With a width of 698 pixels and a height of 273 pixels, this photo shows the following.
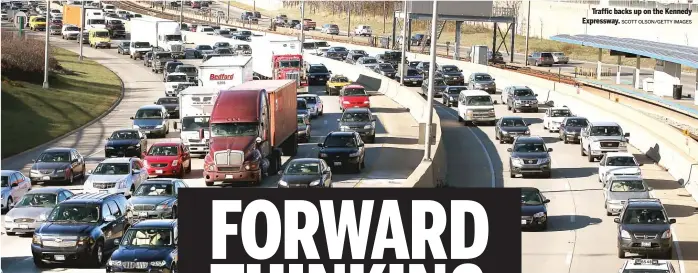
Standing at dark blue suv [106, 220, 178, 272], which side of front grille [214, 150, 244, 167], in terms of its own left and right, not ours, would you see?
front

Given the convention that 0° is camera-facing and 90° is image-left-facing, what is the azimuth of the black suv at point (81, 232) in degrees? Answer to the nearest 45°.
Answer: approximately 45°

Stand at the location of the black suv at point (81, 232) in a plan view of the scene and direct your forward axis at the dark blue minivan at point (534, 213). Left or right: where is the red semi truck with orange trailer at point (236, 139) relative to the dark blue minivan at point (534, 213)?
left

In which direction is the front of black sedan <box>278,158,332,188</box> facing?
toward the camera

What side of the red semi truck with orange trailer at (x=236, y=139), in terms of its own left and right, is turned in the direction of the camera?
front

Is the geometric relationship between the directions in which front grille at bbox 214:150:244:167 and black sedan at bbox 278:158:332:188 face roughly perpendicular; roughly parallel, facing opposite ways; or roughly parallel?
roughly parallel

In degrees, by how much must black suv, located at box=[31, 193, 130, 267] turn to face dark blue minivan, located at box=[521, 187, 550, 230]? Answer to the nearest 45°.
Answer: approximately 135° to its left

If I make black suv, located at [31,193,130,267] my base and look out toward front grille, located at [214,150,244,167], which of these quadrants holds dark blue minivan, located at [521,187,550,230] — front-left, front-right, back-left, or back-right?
front-right

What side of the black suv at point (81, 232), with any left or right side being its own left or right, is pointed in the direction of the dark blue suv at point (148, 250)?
left

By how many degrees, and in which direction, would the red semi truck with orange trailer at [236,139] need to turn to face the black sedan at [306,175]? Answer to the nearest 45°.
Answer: approximately 45° to its left
